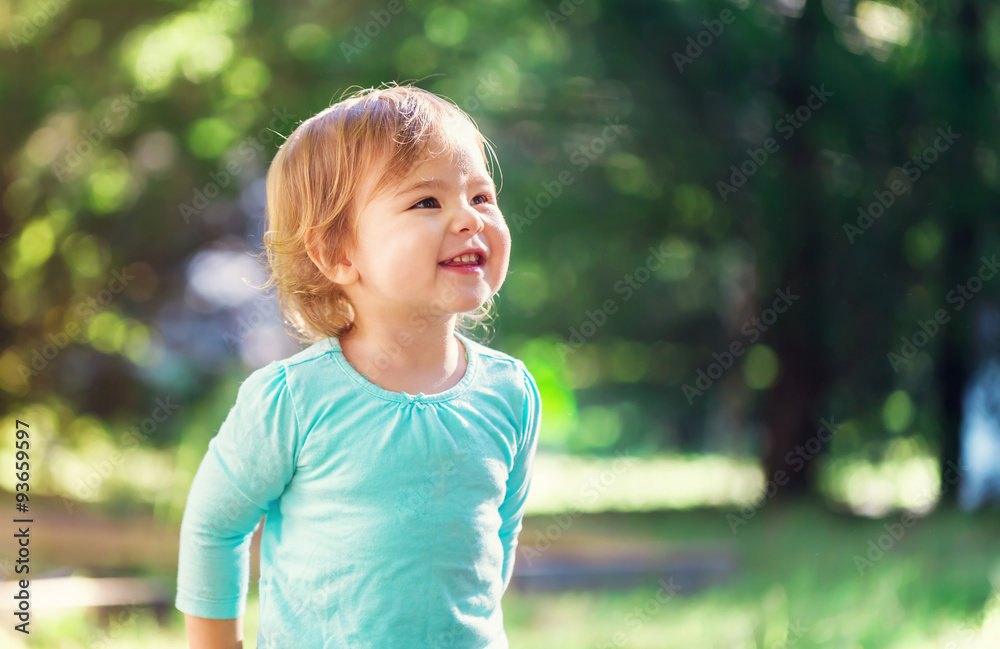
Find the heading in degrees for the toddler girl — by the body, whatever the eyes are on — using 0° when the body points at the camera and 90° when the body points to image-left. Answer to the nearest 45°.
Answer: approximately 315°

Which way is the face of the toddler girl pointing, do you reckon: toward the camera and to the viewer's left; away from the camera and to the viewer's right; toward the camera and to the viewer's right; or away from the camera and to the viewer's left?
toward the camera and to the viewer's right
